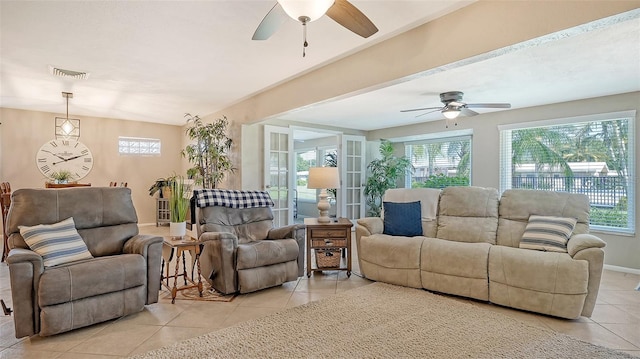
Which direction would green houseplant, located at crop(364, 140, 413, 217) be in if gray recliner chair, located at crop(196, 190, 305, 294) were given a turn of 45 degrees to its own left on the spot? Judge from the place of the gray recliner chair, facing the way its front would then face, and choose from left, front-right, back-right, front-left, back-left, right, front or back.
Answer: front-left

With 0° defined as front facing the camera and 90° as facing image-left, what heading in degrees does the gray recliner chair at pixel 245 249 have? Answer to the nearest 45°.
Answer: approximately 315°

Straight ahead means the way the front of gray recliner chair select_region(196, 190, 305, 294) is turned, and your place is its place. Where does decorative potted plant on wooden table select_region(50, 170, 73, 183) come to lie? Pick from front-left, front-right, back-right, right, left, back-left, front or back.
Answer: back

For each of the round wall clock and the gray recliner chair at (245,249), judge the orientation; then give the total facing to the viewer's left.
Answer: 0

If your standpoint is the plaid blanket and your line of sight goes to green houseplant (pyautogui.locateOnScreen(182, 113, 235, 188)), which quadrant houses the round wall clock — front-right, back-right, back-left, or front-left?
front-left

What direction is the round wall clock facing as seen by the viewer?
toward the camera

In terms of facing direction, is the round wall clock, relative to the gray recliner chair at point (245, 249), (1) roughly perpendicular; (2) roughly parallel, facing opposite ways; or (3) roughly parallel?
roughly parallel

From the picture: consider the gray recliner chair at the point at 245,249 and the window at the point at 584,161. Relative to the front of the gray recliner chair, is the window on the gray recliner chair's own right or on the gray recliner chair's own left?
on the gray recliner chair's own left

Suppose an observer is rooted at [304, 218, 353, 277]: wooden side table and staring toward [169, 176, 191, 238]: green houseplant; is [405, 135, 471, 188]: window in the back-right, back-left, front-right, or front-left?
back-right

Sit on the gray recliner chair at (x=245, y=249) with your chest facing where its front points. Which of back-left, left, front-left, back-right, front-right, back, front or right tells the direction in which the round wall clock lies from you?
back

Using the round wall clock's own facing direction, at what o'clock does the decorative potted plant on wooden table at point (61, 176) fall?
The decorative potted plant on wooden table is roughly at 12 o'clock from the round wall clock.

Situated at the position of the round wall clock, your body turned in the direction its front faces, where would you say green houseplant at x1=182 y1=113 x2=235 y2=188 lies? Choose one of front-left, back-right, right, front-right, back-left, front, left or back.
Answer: front-left

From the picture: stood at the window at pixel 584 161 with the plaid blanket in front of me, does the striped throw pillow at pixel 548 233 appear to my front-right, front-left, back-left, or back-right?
front-left

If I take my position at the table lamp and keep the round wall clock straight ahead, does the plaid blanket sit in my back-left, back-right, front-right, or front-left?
front-left

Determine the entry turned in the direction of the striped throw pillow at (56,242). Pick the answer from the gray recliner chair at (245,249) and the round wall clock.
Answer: the round wall clock

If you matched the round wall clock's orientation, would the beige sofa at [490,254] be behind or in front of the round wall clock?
in front

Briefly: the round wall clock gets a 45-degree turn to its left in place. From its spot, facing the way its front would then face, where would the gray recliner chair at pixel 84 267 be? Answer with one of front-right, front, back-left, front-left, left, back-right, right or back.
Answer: front-right
